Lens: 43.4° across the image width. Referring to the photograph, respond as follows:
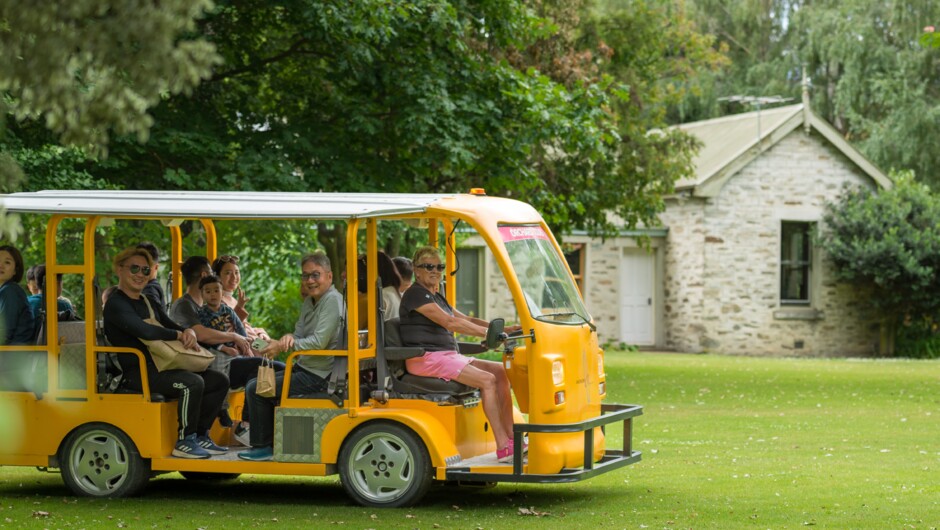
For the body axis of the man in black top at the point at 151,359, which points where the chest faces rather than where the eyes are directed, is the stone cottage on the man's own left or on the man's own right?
on the man's own left

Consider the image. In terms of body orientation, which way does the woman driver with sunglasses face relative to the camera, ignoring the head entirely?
to the viewer's right

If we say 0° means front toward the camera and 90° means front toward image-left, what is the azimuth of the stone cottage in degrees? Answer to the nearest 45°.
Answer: approximately 0°

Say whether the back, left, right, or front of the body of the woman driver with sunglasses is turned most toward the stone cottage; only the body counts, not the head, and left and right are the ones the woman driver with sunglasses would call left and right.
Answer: left

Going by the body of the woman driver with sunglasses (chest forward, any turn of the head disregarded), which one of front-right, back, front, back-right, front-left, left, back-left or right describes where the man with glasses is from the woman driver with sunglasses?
back

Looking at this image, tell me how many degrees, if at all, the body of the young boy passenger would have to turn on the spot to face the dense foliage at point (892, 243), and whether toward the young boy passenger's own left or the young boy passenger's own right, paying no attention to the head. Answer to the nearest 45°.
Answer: approximately 90° to the young boy passenger's own left
